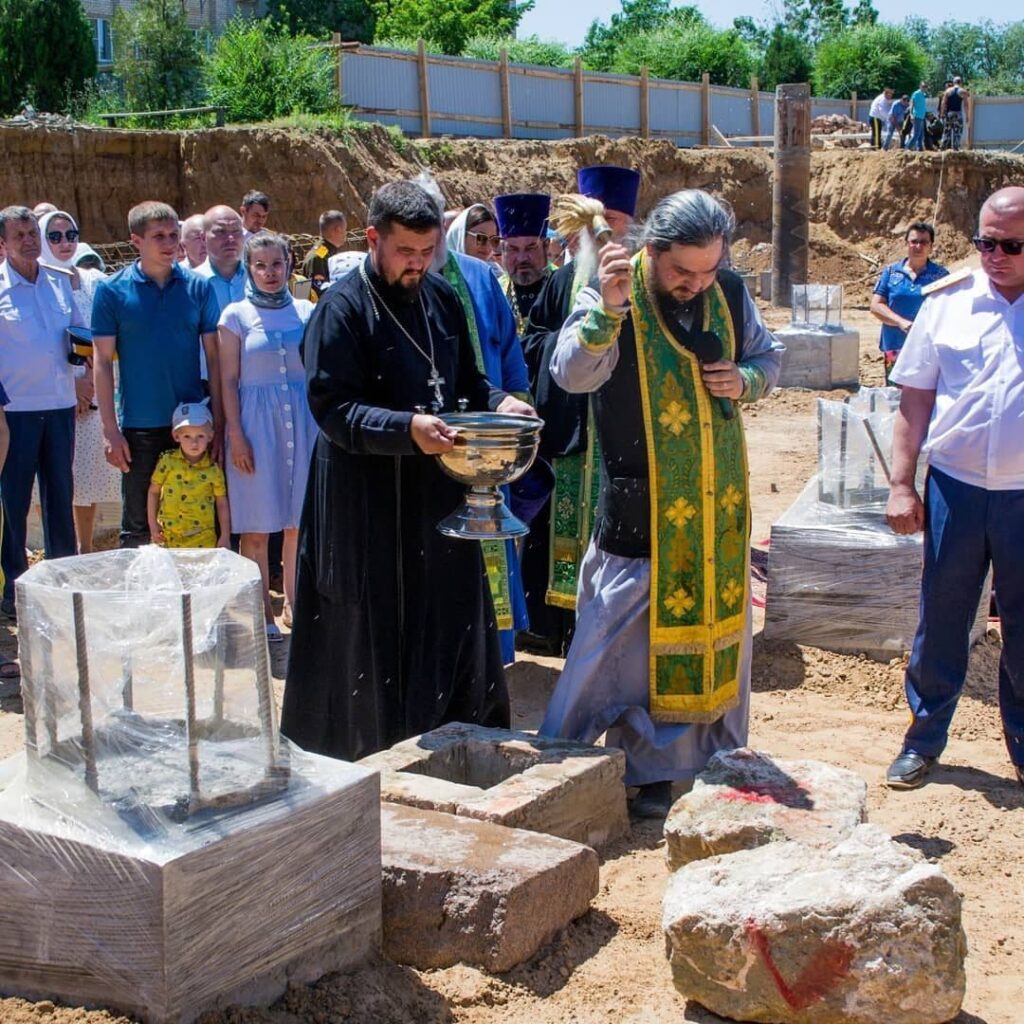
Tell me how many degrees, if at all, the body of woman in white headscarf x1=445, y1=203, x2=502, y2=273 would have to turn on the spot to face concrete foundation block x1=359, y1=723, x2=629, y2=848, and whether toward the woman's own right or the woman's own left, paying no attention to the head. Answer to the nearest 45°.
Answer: approximately 45° to the woman's own right

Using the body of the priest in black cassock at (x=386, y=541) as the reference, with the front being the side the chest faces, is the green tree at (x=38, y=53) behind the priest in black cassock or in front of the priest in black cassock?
behind

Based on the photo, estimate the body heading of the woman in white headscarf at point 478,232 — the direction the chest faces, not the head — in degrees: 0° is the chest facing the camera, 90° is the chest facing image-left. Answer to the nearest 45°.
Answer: approximately 315°

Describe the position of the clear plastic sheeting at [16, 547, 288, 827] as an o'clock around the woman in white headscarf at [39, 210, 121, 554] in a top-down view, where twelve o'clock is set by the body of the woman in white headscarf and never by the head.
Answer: The clear plastic sheeting is roughly at 12 o'clock from the woman in white headscarf.

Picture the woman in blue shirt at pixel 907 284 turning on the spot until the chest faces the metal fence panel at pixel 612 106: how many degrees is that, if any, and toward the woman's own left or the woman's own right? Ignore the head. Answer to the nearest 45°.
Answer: approximately 180°

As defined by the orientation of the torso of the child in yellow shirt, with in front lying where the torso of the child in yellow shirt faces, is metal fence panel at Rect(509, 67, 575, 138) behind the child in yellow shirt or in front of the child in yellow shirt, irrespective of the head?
behind
